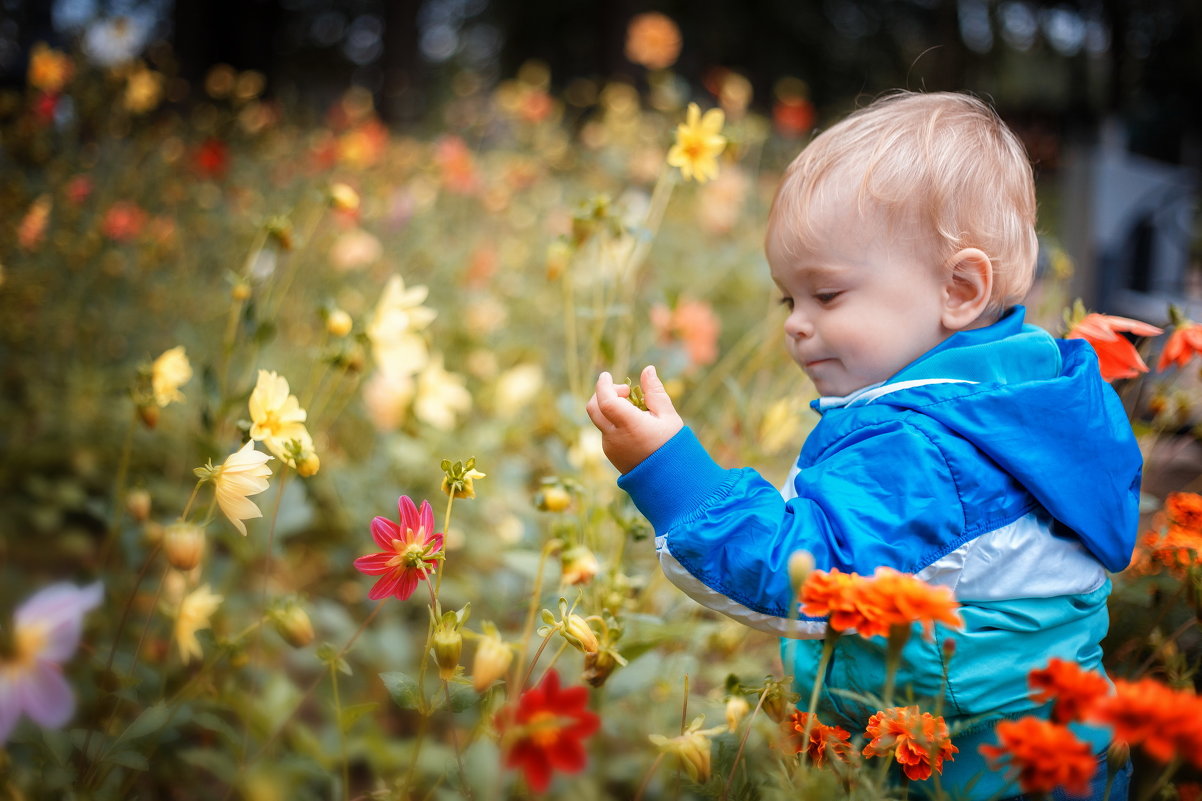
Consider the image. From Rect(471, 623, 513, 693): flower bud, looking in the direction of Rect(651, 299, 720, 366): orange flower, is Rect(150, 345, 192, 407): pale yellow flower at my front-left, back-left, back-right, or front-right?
front-left

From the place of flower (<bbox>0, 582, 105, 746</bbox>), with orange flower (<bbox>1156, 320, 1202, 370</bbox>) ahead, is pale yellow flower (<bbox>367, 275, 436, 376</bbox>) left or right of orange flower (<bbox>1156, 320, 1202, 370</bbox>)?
left

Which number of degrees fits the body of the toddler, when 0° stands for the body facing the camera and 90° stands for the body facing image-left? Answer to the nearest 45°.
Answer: approximately 90°

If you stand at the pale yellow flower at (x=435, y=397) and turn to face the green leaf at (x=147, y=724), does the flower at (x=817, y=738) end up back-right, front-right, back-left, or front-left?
front-left
